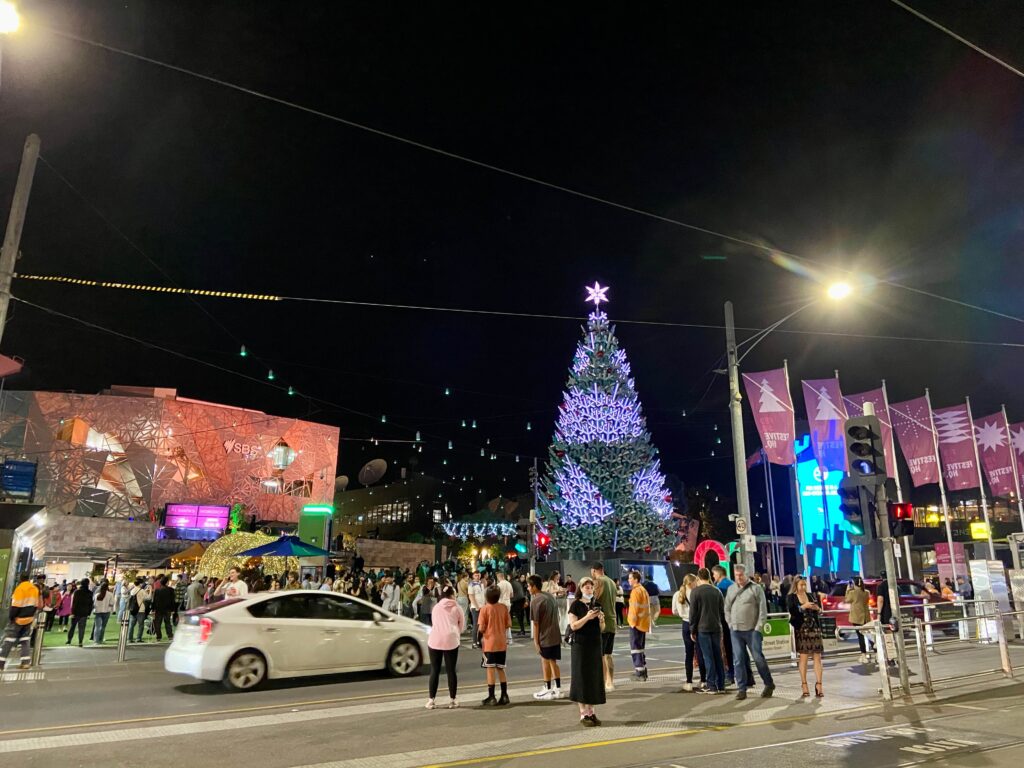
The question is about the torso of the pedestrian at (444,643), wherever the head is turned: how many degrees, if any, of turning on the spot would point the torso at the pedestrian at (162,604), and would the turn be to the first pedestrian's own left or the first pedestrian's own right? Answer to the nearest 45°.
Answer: approximately 45° to the first pedestrian's own left

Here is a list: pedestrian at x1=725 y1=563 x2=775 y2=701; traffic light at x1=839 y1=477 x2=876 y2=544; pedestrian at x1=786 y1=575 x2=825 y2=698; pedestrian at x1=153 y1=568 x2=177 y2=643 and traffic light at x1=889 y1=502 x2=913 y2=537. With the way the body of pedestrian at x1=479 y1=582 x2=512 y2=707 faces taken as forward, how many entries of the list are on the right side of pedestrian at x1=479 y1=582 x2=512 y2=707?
4

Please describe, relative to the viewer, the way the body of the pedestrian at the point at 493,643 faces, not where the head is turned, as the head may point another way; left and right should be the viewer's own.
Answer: facing away from the viewer

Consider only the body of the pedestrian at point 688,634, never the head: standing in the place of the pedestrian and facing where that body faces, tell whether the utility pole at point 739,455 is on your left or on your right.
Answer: on your left

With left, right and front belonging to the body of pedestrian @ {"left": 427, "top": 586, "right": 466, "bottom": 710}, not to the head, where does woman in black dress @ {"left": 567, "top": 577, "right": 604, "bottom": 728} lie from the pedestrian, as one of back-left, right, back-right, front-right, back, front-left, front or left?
back-right

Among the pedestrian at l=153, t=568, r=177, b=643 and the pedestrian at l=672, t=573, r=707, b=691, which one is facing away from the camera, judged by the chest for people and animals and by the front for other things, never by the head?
the pedestrian at l=153, t=568, r=177, b=643

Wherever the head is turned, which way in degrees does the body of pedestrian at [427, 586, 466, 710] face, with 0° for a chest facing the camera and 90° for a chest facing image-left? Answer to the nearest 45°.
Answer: approximately 180°

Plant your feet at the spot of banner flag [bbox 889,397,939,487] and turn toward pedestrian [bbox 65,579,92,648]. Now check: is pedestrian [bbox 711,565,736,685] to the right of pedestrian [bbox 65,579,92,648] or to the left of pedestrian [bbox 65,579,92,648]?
left
